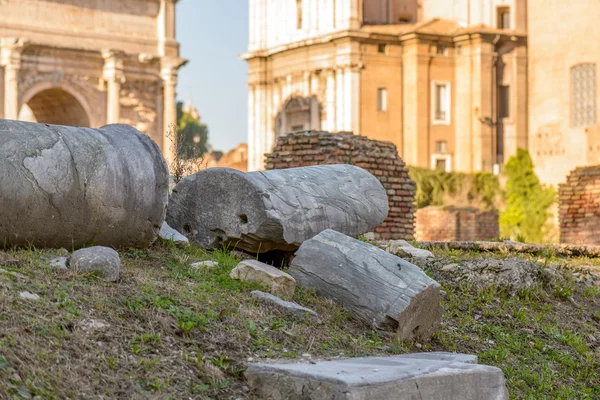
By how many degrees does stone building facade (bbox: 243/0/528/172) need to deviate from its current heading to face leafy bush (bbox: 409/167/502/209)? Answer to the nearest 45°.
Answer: approximately 45° to its left

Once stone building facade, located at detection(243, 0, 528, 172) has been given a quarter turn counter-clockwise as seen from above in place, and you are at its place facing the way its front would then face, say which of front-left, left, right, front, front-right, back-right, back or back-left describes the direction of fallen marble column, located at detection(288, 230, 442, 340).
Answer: front-right

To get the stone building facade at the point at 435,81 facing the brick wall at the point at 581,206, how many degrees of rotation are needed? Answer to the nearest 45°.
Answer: approximately 45° to its left

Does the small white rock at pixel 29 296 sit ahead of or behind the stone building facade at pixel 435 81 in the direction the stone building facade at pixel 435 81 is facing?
ahead

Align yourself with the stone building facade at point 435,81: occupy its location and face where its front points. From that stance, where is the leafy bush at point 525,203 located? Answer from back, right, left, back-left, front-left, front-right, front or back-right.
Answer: front-left

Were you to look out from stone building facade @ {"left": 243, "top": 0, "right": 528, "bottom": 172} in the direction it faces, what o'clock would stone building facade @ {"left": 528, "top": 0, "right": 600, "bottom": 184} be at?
stone building facade @ {"left": 528, "top": 0, "right": 600, "bottom": 184} is roughly at 10 o'clock from stone building facade @ {"left": 243, "top": 0, "right": 528, "bottom": 172}.

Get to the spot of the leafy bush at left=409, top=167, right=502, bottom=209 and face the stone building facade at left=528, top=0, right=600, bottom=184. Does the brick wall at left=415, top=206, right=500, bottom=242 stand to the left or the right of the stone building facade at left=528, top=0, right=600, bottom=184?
right

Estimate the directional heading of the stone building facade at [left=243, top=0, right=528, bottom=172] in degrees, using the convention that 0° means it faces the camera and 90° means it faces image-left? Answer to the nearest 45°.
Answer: approximately 45°

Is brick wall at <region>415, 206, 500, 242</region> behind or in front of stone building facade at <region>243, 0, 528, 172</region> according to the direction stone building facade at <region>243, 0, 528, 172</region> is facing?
in front
